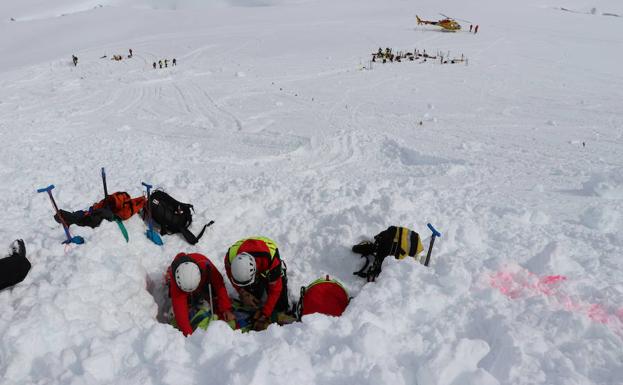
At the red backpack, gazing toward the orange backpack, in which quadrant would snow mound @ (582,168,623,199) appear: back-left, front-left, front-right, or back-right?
back-right

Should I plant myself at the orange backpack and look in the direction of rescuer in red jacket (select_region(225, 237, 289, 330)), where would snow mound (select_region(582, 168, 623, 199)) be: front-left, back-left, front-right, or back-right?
front-left

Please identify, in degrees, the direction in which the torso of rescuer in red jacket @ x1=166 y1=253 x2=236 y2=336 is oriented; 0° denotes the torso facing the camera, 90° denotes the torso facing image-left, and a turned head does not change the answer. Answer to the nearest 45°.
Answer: approximately 0°

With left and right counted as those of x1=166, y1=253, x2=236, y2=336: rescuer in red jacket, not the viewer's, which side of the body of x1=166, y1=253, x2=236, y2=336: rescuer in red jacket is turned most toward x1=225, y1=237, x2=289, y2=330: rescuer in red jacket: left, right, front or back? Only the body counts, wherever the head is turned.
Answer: left

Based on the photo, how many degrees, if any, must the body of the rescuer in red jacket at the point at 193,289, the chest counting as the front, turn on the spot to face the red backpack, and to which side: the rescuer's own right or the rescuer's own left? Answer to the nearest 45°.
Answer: approximately 90° to the rescuer's own left

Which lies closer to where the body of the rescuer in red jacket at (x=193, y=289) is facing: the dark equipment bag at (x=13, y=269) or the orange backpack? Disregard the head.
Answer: the dark equipment bag

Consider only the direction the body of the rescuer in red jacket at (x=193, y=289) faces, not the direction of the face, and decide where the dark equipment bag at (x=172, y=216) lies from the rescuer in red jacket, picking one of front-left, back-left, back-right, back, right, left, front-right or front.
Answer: back

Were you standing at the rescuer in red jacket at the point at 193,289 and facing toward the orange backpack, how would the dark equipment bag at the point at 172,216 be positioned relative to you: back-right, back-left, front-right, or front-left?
front-right

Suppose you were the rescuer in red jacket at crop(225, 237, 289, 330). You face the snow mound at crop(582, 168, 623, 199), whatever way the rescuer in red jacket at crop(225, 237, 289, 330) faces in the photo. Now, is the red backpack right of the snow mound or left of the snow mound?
right

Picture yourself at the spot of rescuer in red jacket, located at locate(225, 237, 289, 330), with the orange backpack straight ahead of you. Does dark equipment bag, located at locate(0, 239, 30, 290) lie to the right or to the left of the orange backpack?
left
